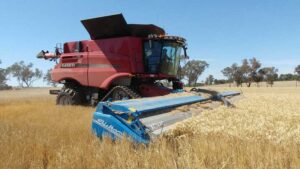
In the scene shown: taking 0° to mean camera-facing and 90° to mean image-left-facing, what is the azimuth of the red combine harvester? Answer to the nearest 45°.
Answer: approximately 315°
